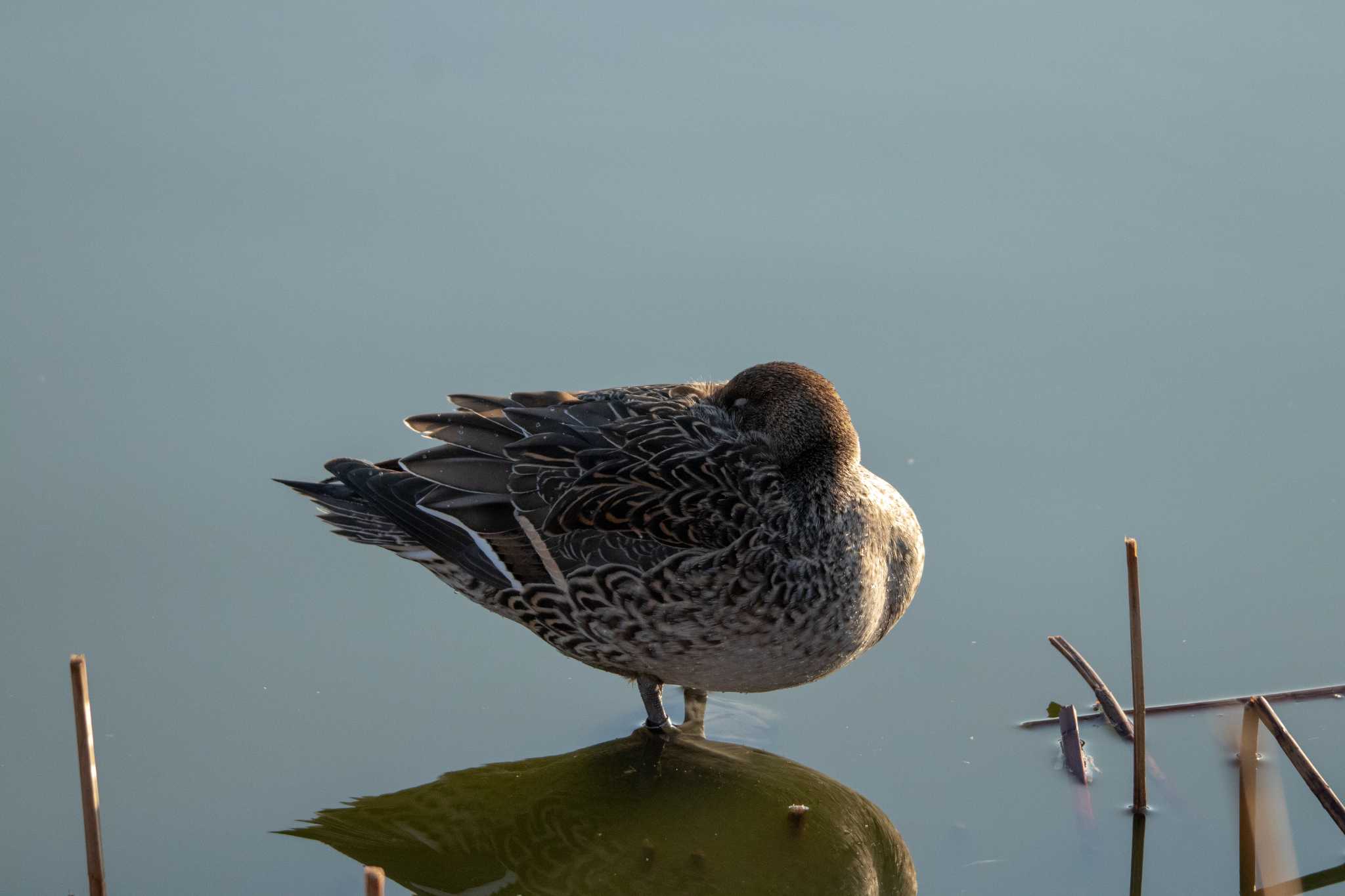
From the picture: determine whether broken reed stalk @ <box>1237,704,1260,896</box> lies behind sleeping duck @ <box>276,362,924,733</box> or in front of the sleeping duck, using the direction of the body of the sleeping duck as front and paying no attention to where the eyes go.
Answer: in front

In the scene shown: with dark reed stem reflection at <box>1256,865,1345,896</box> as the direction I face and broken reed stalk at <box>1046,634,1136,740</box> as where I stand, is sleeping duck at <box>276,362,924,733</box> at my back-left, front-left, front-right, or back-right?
back-right

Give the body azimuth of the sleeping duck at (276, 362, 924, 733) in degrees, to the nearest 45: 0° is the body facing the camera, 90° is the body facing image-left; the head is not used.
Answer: approximately 270°

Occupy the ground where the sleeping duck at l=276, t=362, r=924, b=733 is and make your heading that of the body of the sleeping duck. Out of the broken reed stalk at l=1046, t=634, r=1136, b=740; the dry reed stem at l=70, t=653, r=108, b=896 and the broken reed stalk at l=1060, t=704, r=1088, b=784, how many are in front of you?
2

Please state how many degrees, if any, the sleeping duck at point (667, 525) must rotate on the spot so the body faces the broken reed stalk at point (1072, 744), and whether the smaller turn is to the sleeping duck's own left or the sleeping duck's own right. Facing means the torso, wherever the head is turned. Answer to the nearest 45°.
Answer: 0° — it already faces it

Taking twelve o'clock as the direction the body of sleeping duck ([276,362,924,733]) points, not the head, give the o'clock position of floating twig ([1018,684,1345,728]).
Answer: The floating twig is roughly at 12 o'clock from the sleeping duck.

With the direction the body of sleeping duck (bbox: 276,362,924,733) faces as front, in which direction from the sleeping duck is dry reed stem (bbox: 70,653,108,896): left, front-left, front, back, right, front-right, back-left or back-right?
back-right
